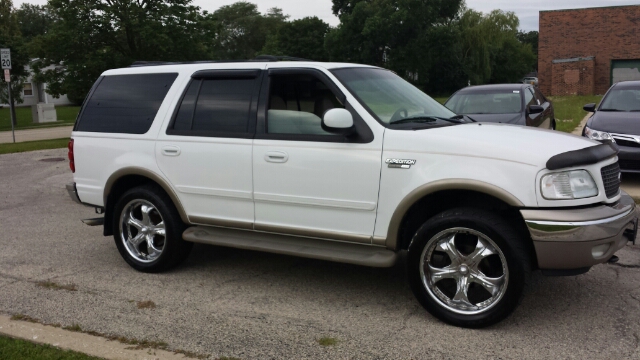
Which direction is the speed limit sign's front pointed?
toward the camera

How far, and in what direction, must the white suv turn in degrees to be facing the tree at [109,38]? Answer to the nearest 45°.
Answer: approximately 180°

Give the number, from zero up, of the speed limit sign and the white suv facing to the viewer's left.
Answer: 0

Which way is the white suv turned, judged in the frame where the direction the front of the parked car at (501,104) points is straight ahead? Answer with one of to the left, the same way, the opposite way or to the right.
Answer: to the left

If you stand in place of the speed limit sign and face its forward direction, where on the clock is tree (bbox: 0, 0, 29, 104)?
The tree is roughly at 6 o'clock from the speed limit sign.

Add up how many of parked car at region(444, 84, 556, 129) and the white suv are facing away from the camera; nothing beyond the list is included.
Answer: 0

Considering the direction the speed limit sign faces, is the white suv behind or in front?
in front

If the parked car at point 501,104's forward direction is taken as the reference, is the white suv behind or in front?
in front

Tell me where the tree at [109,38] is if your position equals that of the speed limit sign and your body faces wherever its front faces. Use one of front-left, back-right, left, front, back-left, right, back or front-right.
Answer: back-left

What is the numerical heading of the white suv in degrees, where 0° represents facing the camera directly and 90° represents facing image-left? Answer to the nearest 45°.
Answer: approximately 315°

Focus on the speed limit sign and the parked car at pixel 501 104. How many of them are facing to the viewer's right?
0

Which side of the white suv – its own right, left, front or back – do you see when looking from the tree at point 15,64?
back

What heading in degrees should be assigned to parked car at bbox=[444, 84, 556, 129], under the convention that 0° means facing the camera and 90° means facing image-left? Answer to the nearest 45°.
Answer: approximately 45°

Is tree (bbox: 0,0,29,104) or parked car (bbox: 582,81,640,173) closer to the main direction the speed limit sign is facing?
the parked car

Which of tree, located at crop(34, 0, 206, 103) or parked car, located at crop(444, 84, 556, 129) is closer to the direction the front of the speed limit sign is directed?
the parked car
